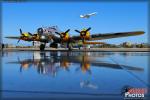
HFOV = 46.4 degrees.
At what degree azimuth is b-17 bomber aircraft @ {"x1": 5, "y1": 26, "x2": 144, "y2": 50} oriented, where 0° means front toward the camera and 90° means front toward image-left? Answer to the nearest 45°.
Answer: approximately 45°
